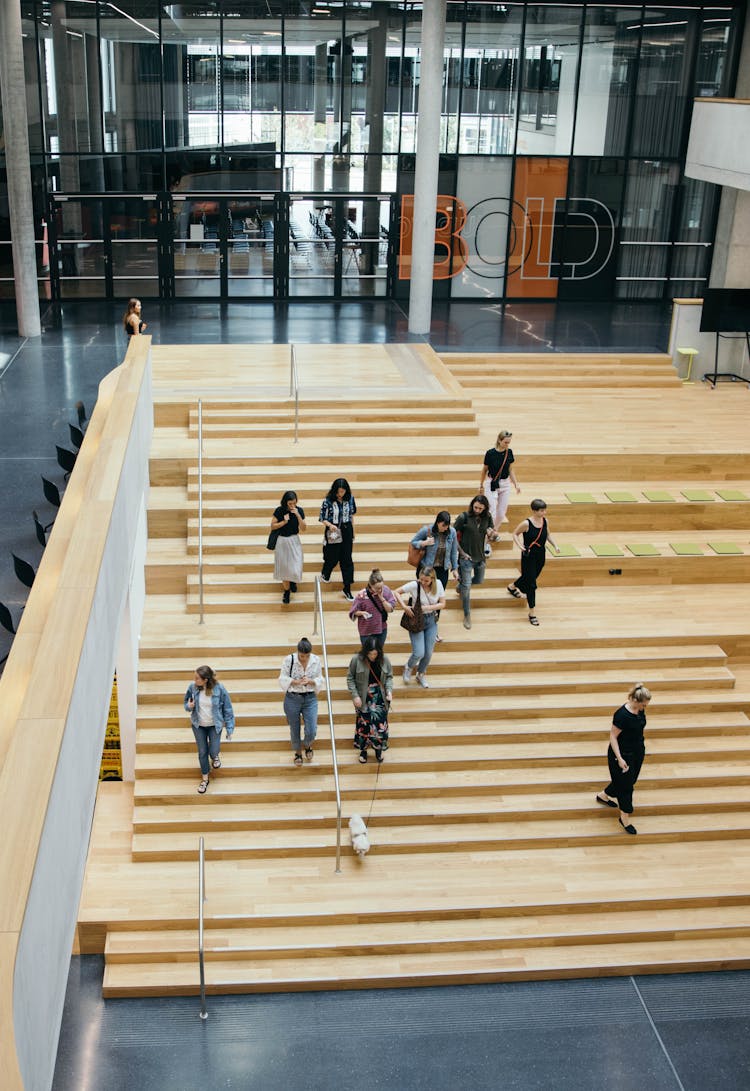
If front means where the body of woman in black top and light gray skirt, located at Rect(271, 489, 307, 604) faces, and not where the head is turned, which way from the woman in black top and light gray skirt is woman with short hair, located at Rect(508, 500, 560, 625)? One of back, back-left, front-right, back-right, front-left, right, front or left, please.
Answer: left

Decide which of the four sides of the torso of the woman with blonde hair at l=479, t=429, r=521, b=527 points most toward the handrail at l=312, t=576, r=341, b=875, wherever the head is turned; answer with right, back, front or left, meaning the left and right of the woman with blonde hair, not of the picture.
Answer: front

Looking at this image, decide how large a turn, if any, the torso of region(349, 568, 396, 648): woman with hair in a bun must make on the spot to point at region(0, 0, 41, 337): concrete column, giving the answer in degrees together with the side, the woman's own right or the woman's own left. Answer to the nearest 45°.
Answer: approximately 135° to the woman's own right

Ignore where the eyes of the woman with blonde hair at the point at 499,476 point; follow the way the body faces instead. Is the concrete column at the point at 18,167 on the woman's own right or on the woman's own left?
on the woman's own right

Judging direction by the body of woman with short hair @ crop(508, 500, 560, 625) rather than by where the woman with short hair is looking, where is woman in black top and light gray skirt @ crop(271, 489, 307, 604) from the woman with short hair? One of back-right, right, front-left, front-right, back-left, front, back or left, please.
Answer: back-right

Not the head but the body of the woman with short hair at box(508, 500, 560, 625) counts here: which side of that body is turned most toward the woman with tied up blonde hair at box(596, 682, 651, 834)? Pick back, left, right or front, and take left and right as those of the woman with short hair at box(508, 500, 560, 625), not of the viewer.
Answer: front

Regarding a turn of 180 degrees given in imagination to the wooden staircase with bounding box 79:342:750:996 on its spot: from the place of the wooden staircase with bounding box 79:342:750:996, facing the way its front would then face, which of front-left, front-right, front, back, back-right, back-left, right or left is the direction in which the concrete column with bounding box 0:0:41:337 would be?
front-left

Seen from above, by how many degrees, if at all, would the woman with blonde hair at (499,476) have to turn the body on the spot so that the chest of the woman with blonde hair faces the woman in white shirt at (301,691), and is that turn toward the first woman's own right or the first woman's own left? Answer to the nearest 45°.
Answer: approximately 45° to the first woman's own right

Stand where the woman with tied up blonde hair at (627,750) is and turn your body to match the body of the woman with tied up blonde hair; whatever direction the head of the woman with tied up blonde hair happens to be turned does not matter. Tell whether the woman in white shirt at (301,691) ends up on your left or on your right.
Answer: on your right

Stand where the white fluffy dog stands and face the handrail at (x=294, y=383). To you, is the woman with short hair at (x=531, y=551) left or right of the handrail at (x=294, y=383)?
right

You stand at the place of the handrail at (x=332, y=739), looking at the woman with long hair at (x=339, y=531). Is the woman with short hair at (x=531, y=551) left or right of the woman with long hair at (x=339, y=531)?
right

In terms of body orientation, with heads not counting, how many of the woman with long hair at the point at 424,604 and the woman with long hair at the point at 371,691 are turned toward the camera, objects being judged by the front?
2

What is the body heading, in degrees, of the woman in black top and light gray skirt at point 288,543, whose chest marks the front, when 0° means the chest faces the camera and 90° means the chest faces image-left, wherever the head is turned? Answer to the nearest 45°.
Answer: approximately 0°
